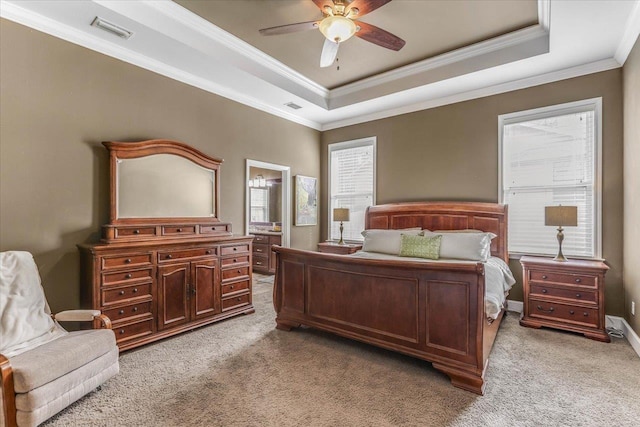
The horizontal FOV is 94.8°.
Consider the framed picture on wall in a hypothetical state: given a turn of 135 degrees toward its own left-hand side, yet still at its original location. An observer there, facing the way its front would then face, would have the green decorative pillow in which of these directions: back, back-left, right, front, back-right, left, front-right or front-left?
back-right

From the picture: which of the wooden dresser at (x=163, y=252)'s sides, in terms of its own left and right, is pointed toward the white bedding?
front

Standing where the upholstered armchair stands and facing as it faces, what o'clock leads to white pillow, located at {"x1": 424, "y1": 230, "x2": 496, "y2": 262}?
The white pillow is roughly at 11 o'clock from the upholstered armchair.

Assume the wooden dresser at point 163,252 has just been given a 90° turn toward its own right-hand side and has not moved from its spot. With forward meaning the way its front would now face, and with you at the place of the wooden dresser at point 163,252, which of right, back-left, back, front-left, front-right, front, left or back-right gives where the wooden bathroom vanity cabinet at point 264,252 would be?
back

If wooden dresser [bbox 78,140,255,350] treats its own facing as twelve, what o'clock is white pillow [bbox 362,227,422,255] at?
The white pillow is roughly at 11 o'clock from the wooden dresser.

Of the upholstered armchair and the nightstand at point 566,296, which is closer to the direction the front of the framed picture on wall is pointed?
the nightstand

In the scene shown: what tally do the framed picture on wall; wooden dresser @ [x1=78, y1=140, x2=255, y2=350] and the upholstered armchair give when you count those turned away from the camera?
0

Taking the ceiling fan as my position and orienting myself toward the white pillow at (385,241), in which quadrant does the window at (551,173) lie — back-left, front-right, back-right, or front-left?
front-right

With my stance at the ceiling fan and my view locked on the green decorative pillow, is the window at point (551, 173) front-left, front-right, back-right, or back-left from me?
front-right

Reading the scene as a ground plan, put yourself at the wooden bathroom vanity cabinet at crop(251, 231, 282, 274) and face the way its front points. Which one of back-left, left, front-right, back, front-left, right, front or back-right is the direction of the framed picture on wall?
left

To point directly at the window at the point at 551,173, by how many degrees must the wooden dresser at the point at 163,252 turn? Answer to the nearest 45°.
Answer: approximately 45° to its left

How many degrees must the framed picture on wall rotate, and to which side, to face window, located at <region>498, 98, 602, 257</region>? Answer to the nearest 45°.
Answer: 0° — it already faces it

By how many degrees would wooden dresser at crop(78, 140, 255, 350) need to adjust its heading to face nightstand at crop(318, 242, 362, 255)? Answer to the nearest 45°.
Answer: approximately 45° to its left

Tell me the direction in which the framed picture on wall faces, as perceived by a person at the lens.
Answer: facing the viewer and to the right of the viewer
